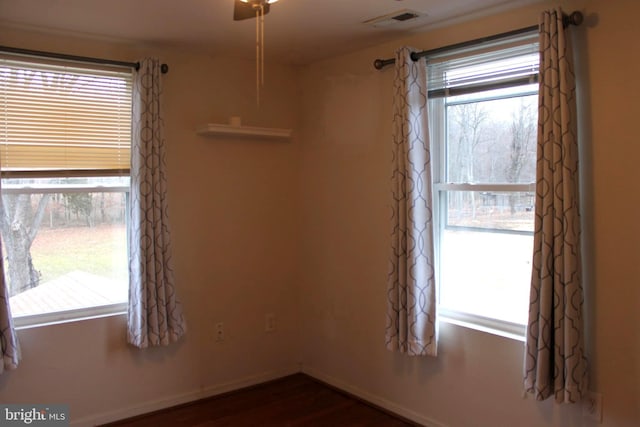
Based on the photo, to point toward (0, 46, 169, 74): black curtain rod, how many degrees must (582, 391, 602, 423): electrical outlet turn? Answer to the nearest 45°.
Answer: approximately 45° to its right

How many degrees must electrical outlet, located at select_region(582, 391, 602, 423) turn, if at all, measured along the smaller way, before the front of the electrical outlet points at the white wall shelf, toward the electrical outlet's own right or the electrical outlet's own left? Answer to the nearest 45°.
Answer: approximately 45° to the electrical outlet's own right

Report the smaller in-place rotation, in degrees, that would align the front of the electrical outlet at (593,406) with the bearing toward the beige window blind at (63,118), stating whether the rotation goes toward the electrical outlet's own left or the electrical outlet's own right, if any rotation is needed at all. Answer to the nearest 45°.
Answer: approximately 45° to the electrical outlet's own right

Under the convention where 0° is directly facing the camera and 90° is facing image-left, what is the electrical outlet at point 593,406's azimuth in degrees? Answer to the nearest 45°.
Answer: approximately 45°
